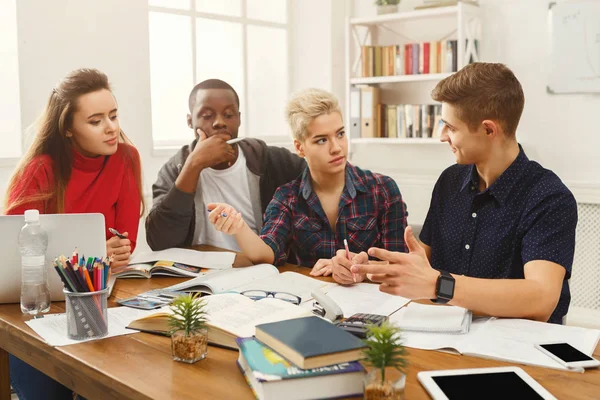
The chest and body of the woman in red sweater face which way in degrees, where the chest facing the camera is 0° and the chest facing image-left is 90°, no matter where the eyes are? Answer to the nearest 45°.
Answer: approximately 315°

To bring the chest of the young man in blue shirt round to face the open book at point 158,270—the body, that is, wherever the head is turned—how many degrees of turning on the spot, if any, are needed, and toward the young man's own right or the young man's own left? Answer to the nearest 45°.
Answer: approximately 45° to the young man's own right

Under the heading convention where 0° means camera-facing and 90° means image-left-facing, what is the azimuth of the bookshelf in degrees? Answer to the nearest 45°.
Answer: approximately 45°

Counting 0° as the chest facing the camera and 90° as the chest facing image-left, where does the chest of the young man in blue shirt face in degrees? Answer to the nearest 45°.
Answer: approximately 45°

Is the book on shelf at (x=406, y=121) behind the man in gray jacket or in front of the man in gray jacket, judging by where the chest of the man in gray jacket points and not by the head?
behind

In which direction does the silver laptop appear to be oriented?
away from the camera

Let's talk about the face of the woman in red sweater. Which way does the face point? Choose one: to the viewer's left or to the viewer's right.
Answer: to the viewer's right

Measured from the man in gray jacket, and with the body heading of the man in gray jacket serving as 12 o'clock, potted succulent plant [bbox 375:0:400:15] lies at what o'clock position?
The potted succulent plant is roughly at 7 o'clock from the man in gray jacket.

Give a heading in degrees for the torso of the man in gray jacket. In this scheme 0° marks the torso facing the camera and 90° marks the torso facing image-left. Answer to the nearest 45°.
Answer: approximately 0°
